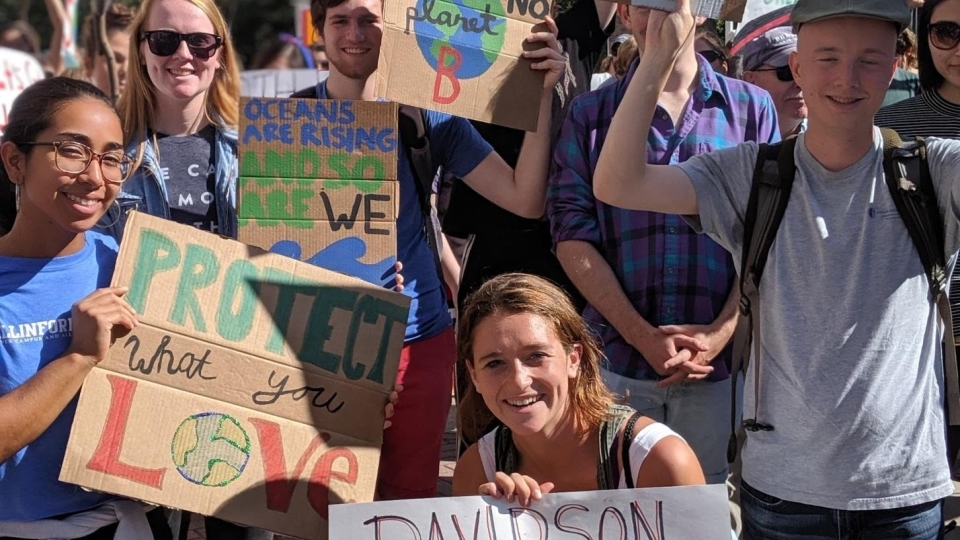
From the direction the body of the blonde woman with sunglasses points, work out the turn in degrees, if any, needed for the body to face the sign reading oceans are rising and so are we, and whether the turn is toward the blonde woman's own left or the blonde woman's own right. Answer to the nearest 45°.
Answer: approximately 45° to the blonde woman's own left

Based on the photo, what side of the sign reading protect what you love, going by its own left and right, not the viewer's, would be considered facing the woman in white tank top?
left

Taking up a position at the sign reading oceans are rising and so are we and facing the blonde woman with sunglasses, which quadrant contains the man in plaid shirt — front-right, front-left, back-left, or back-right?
back-right

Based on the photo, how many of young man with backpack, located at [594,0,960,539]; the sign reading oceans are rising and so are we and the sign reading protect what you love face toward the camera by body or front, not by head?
3

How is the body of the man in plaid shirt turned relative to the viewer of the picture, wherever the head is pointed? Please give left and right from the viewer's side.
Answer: facing the viewer

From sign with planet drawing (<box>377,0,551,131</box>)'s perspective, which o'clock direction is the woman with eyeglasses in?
The woman with eyeglasses is roughly at 2 o'clock from the sign with planet drawing.

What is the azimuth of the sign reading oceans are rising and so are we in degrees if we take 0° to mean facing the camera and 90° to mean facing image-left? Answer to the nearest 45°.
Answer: approximately 0°

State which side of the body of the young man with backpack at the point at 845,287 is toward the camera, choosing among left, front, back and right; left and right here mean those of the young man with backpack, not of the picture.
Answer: front

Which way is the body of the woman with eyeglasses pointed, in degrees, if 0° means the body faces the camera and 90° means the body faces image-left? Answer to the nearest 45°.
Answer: approximately 315°

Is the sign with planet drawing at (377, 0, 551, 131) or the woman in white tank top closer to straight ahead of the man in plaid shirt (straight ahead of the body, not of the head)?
the woman in white tank top

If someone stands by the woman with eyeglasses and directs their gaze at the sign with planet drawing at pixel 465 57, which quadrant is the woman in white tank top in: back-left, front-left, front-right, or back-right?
front-right

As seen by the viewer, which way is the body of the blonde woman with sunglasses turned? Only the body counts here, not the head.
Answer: toward the camera
